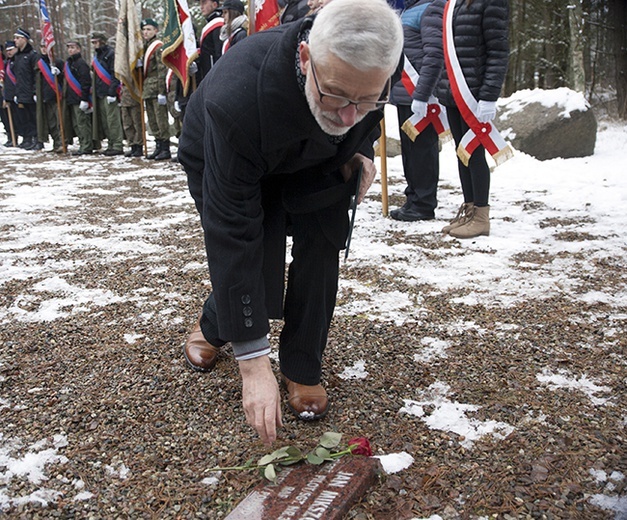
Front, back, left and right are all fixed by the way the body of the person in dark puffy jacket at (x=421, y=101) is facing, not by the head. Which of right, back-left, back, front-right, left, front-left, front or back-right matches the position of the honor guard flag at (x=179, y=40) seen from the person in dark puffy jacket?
front-right

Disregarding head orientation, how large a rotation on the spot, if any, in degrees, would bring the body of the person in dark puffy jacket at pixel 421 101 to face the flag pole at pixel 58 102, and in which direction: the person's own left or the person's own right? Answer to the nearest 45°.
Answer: approximately 45° to the person's own right

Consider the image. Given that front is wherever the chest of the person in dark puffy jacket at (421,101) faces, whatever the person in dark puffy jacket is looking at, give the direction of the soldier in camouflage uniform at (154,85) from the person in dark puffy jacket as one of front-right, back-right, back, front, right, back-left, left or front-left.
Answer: front-right

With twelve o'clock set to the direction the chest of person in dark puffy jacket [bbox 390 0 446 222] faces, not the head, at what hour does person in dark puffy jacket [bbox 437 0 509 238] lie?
person in dark puffy jacket [bbox 437 0 509 238] is roughly at 8 o'clock from person in dark puffy jacket [bbox 390 0 446 222].

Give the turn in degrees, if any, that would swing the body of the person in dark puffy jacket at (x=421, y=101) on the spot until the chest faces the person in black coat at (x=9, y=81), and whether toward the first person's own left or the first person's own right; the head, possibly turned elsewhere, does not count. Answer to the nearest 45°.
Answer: approximately 45° to the first person's own right
